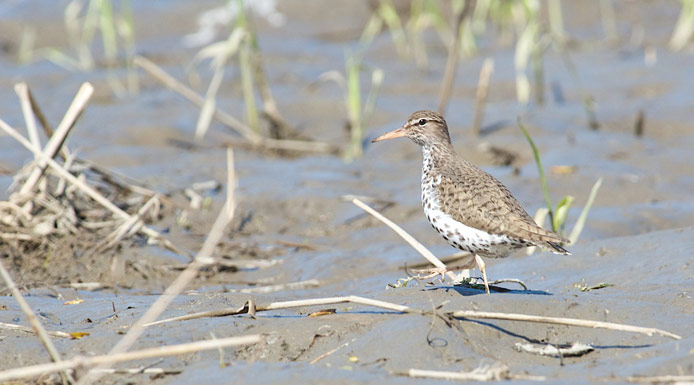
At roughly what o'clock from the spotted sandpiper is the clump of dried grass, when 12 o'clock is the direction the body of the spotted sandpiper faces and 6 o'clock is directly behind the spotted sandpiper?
The clump of dried grass is roughly at 1 o'clock from the spotted sandpiper.

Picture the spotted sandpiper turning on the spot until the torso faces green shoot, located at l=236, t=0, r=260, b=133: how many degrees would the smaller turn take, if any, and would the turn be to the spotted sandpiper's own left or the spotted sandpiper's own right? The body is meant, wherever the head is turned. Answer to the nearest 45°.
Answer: approximately 45° to the spotted sandpiper's own right

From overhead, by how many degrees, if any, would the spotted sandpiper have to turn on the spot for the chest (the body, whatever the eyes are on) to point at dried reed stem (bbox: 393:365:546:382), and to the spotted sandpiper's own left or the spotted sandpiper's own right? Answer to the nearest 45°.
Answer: approximately 90° to the spotted sandpiper's own left

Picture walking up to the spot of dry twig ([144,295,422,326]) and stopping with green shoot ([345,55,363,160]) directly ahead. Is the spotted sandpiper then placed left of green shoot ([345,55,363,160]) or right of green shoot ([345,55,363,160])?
right

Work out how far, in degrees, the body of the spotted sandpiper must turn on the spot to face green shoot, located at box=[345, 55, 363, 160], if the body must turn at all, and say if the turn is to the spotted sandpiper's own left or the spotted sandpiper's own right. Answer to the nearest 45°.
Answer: approximately 90° to the spotted sandpiper's own right

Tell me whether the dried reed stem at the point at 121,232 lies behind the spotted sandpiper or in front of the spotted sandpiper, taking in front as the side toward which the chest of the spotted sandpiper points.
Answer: in front

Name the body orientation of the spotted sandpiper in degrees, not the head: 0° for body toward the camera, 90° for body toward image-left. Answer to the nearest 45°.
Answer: approximately 90°

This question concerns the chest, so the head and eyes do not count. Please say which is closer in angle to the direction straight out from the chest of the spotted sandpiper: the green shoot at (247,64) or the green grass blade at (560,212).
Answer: the green shoot

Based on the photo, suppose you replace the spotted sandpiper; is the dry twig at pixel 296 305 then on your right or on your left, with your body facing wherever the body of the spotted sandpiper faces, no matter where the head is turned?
on your left

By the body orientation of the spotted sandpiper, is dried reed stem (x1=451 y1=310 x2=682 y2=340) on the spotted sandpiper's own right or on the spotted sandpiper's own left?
on the spotted sandpiper's own left
